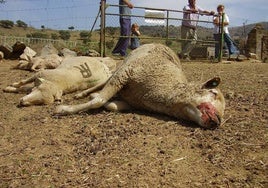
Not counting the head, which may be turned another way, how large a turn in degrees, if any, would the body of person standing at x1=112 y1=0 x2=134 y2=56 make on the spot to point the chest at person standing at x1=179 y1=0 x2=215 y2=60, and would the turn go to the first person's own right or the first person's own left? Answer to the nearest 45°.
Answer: approximately 45° to the first person's own left

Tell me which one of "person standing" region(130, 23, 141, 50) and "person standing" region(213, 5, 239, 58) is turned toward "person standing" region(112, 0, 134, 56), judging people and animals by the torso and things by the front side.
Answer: "person standing" region(213, 5, 239, 58)

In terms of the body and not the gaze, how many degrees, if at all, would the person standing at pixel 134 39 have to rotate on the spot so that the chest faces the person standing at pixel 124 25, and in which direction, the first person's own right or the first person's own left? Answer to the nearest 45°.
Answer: approximately 135° to the first person's own right

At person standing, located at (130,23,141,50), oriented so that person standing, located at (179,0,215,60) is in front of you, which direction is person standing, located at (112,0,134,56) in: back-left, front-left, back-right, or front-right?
back-right

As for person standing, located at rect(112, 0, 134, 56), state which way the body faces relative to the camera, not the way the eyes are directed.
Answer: to the viewer's right

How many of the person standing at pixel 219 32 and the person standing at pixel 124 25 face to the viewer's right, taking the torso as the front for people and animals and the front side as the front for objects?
1
